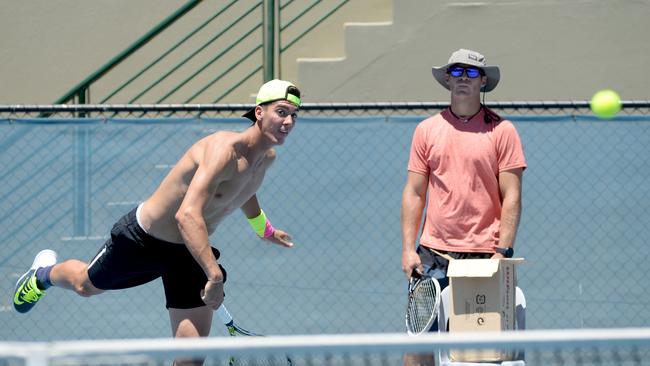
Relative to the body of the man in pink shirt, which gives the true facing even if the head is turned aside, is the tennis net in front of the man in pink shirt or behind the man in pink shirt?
in front

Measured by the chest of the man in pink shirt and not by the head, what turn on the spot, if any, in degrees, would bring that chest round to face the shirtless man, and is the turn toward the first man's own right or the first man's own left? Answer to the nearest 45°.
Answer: approximately 90° to the first man's own right

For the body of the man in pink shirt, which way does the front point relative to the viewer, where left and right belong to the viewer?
facing the viewer

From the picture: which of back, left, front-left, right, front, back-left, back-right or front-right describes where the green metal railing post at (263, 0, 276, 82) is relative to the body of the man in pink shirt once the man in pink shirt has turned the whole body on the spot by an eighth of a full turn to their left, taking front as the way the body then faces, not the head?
back
